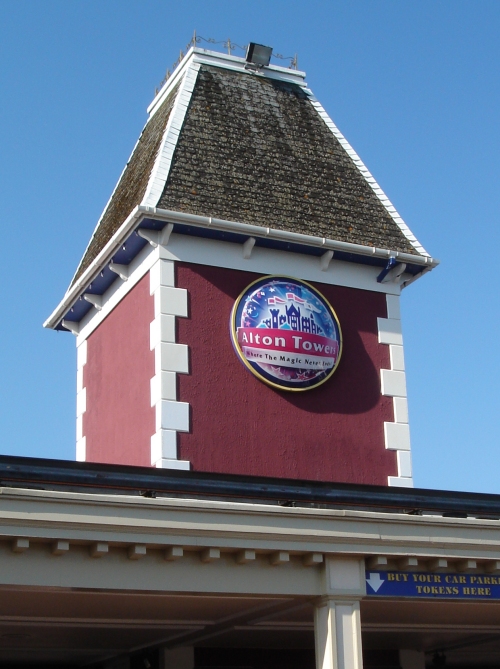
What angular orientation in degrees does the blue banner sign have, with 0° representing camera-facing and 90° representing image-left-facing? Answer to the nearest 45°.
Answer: approximately 0°
